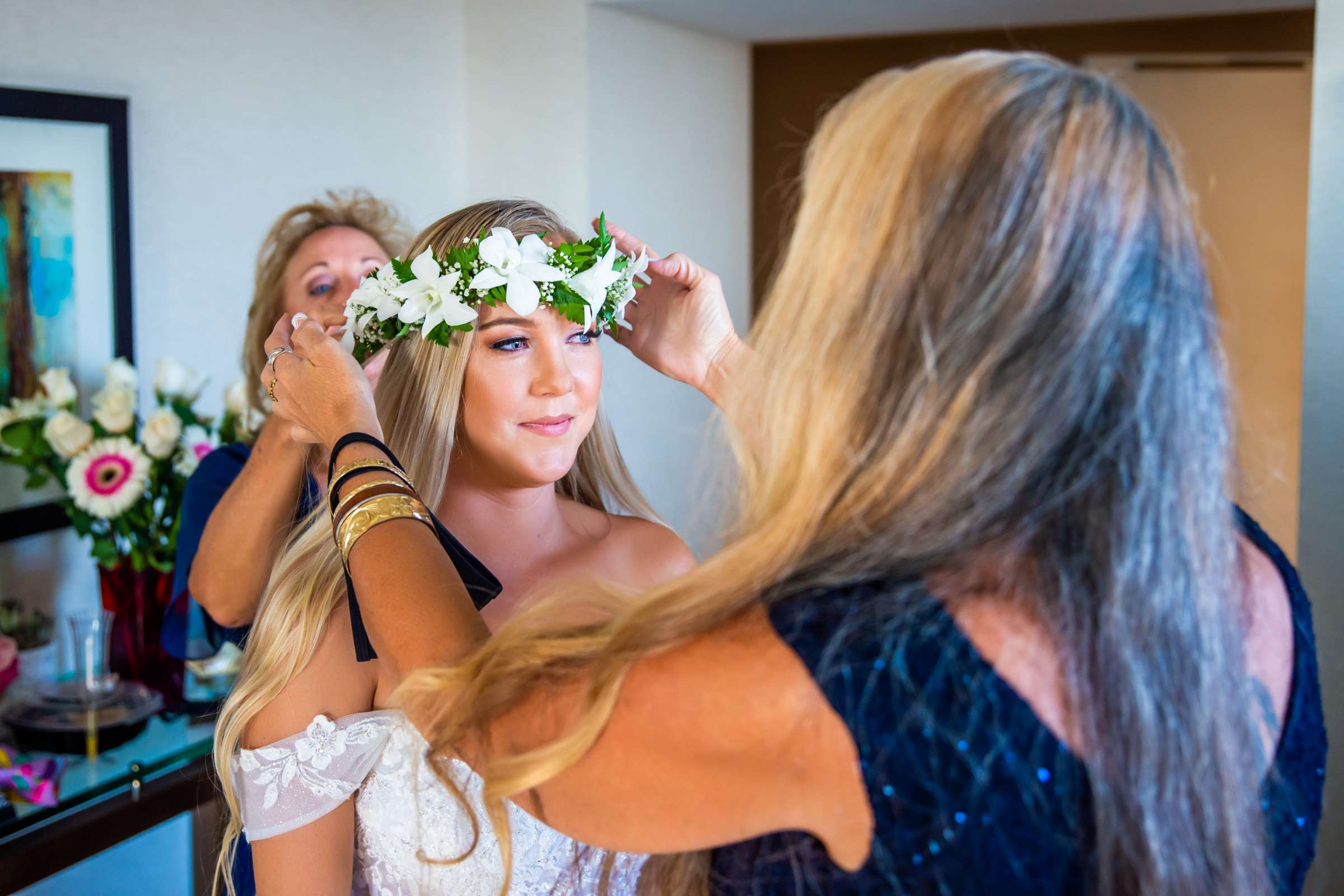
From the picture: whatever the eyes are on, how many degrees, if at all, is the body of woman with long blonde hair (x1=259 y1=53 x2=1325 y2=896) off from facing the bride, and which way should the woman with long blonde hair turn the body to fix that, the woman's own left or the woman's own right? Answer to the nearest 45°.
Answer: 0° — they already face them

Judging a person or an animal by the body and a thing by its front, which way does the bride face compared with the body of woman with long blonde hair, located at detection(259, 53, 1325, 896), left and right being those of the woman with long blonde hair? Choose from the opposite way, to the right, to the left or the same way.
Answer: the opposite way

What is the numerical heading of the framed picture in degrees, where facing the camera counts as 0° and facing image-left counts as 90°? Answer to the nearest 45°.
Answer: approximately 315°

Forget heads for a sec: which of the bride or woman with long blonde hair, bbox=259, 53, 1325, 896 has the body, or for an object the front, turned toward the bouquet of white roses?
the woman with long blonde hair

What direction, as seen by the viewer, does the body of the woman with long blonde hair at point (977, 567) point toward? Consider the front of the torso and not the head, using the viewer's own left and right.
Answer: facing away from the viewer and to the left of the viewer

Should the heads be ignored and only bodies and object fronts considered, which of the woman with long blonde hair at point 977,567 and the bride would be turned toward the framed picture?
the woman with long blonde hair

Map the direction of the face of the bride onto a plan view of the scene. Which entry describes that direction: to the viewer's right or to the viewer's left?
to the viewer's right

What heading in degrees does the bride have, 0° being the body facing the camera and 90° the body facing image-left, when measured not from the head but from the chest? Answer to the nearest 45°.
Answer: approximately 315°
